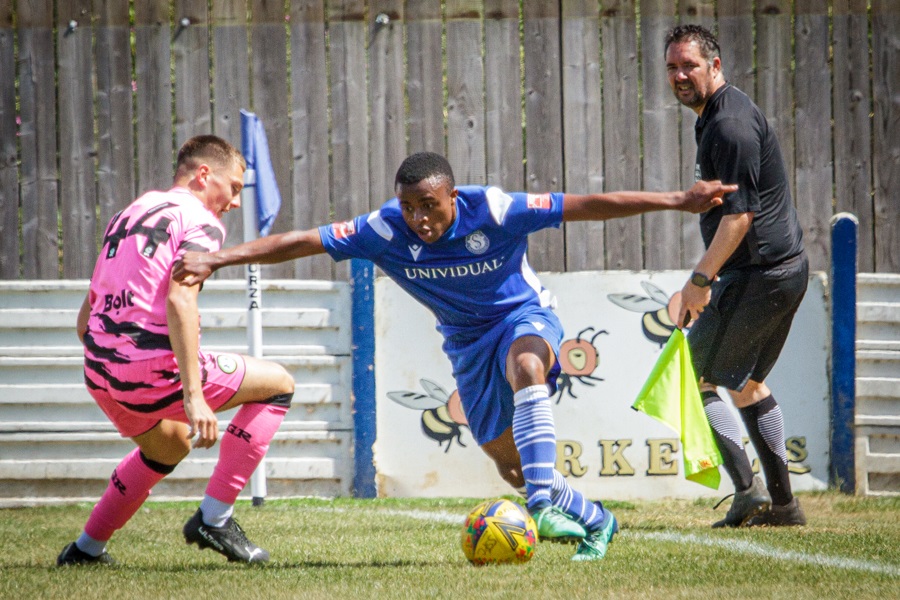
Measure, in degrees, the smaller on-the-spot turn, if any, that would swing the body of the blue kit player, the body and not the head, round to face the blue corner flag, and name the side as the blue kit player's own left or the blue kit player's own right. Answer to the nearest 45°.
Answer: approximately 135° to the blue kit player's own right

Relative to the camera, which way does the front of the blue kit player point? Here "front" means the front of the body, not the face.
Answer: toward the camera

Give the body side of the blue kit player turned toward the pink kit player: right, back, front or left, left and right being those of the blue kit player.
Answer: right

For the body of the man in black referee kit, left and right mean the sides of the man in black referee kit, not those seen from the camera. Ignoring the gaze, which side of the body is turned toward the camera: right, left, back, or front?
left

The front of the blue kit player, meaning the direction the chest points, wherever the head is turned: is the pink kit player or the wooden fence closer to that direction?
the pink kit player

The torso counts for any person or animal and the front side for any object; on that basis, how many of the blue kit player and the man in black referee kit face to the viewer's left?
1

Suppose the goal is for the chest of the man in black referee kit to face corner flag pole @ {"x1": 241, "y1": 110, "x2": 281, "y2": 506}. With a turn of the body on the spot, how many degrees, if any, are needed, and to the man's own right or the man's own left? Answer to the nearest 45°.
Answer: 0° — they already face it

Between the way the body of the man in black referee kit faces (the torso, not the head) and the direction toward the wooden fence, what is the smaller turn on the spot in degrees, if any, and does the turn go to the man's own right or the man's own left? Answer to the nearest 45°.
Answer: approximately 45° to the man's own right

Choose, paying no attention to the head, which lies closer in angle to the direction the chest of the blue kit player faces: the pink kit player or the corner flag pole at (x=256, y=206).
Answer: the pink kit player

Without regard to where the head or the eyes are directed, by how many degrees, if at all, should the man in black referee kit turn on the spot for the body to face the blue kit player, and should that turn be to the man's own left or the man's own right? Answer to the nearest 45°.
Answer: approximately 45° to the man's own left

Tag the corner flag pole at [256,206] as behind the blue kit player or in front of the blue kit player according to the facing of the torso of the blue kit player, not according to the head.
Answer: behind

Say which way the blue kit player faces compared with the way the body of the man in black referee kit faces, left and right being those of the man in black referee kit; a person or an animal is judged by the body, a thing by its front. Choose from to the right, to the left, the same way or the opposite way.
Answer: to the left

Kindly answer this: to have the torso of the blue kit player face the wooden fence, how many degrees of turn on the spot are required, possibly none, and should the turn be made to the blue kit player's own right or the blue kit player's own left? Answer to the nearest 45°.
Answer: approximately 180°
